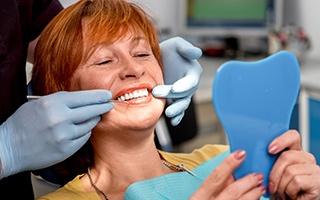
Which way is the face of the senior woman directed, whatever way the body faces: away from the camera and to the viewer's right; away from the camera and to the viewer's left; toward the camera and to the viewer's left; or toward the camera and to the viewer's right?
toward the camera and to the viewer's right

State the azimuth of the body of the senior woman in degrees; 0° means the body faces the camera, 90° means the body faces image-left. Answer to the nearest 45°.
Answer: approximately 315°
